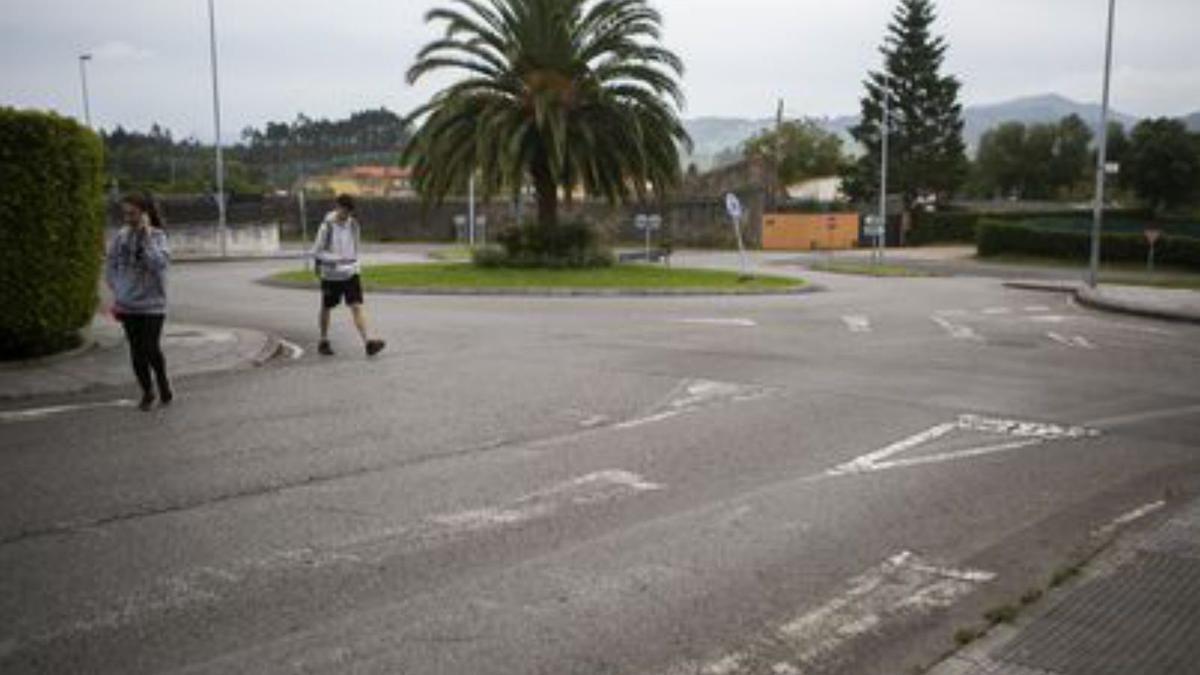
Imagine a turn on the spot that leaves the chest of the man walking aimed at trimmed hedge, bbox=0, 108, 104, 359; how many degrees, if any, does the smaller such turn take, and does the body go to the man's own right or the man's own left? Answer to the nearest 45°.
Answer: approximately 135° to the man's own right

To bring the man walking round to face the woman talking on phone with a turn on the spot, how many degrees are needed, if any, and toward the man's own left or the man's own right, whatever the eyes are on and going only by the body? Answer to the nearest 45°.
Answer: approximately 90° to the man's own right

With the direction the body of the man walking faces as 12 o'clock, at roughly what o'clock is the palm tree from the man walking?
The palm tree is roughly at 8 o'clock from the man walking.

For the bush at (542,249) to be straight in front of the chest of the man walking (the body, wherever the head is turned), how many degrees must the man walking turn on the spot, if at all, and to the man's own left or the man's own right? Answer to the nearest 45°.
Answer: approximately 135° to the man's own left

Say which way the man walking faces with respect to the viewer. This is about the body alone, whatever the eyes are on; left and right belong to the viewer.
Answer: facing the viewer and to the right of the viewer

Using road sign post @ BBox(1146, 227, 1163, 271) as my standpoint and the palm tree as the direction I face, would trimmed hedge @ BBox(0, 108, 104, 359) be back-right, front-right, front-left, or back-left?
front-left

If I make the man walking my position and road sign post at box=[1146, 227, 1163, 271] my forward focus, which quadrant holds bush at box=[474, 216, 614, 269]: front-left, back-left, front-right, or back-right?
front-left

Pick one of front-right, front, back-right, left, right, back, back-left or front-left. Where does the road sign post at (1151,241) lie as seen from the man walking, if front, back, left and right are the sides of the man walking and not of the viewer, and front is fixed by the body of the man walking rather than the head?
left

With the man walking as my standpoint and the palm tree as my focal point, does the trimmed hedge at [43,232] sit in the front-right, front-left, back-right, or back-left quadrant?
back-left

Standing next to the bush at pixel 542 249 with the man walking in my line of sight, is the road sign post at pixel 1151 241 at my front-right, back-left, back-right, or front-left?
back-left

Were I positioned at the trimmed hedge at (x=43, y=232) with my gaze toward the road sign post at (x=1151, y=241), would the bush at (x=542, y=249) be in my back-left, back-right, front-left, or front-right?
front-left
